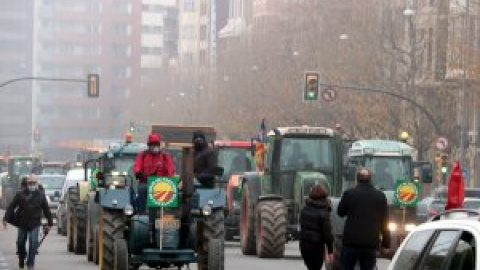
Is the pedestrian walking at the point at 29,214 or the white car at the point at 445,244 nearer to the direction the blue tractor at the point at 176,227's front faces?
the white car

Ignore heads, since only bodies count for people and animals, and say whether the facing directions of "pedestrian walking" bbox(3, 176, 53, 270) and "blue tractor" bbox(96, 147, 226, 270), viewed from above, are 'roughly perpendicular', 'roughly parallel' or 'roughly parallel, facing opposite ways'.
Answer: roughly parallel

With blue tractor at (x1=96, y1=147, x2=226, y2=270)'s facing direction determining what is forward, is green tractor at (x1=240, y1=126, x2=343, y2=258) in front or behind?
behind

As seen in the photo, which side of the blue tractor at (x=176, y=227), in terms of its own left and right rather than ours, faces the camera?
front

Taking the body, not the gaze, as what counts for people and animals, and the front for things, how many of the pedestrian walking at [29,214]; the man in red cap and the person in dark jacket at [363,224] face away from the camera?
1

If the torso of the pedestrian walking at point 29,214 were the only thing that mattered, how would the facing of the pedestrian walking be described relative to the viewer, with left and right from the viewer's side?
facing the viewer

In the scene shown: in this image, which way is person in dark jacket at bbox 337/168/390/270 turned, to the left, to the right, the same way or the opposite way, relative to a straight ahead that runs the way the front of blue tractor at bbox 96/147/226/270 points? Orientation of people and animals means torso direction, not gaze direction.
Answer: the opposite way

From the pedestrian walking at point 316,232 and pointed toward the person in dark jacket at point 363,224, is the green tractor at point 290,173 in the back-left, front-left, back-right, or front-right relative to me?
back-left

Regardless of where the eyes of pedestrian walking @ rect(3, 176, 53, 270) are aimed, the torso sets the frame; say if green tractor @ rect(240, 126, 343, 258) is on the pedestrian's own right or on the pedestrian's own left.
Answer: on the pedestrian's own left

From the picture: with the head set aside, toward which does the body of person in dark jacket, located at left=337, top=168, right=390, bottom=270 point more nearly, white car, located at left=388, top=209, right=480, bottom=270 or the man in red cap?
the man in red cap

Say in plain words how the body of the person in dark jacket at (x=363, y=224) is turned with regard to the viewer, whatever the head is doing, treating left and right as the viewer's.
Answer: facing away from the viewer

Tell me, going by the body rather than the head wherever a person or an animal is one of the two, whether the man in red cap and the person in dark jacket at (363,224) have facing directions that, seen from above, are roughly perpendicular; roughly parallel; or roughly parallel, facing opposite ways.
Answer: roughly parallel, facing opposite ways

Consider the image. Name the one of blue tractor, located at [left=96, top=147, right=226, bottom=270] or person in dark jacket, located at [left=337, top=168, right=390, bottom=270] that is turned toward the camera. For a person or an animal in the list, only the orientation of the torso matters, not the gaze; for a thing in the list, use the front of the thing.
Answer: the blue tractor

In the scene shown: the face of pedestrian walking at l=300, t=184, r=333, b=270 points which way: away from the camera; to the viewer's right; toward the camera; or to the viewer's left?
away from the camera
